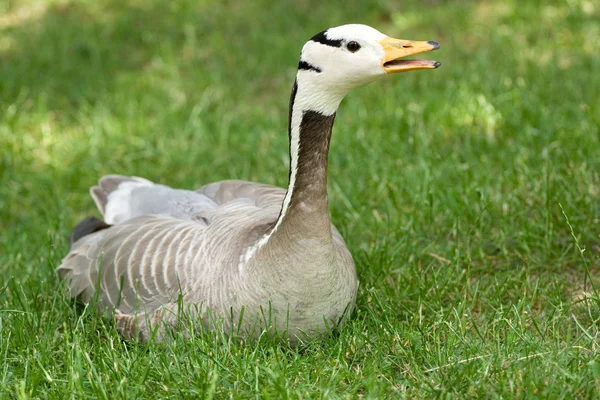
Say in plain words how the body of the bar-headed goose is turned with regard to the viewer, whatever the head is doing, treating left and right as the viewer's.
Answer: facing the viewer and to the right of the viewer
